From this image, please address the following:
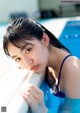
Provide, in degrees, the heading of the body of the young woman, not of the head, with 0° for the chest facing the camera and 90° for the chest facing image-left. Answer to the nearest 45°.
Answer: approximately 45°
